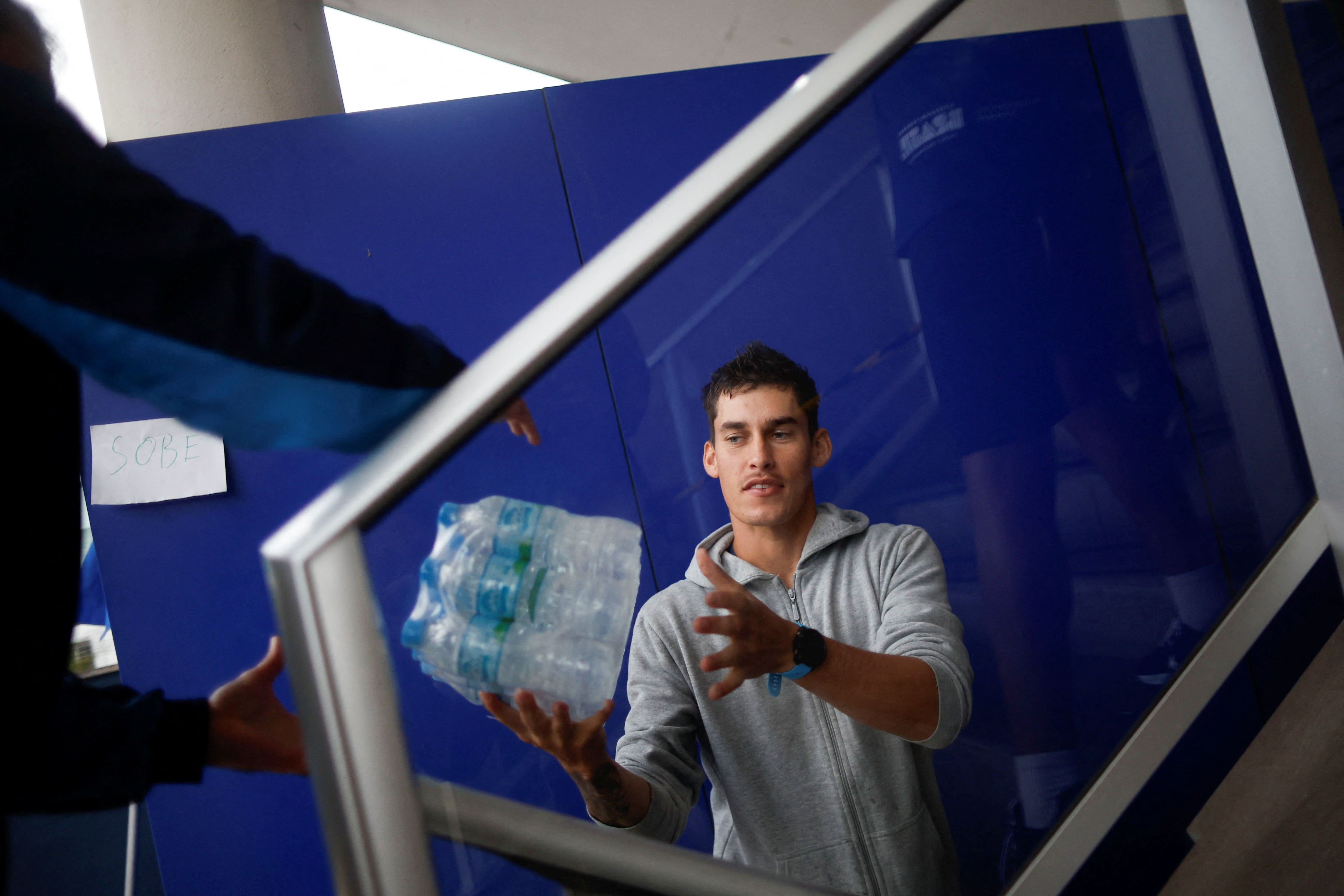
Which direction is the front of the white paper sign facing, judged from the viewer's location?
facing the viewer

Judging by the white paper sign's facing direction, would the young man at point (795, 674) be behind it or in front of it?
in front

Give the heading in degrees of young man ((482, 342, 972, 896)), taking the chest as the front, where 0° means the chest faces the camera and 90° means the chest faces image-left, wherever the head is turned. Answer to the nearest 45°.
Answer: approximately 0°

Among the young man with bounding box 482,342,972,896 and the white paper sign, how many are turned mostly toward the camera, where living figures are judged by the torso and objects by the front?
2
